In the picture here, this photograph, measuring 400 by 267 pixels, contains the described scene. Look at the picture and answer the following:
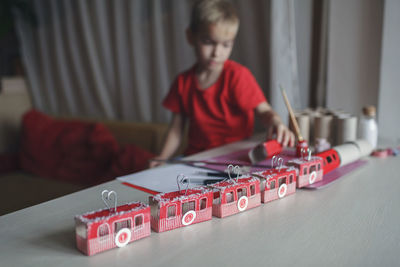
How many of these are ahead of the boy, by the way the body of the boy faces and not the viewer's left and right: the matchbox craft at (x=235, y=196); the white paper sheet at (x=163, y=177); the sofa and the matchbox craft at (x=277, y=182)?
3

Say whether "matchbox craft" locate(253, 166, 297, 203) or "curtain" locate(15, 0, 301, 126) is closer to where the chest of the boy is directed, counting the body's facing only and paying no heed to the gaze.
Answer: the matchbox craft

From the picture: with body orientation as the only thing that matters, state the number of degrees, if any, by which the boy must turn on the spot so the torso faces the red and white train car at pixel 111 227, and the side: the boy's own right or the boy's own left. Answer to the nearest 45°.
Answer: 0° — they already face it

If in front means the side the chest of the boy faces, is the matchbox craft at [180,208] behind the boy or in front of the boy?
in front

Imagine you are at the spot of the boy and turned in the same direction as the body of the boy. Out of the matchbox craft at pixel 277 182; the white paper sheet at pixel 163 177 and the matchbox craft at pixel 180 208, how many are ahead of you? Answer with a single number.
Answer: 3

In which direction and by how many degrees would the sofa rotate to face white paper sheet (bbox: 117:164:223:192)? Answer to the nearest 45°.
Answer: approximately 45° to its right

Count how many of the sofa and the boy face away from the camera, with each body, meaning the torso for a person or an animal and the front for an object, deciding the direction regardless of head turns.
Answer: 0

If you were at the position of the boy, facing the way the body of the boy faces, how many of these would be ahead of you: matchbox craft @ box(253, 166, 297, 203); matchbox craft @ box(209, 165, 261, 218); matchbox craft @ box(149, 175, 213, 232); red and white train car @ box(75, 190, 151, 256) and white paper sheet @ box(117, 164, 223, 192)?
5

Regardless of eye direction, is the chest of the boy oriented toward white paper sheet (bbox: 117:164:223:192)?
yes

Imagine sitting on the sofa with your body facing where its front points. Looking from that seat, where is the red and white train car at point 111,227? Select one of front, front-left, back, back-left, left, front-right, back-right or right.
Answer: front-right

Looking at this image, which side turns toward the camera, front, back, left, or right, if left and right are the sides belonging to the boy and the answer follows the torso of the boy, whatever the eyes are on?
front

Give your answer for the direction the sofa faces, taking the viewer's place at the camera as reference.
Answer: facing the viewer and to the right of the viewer
